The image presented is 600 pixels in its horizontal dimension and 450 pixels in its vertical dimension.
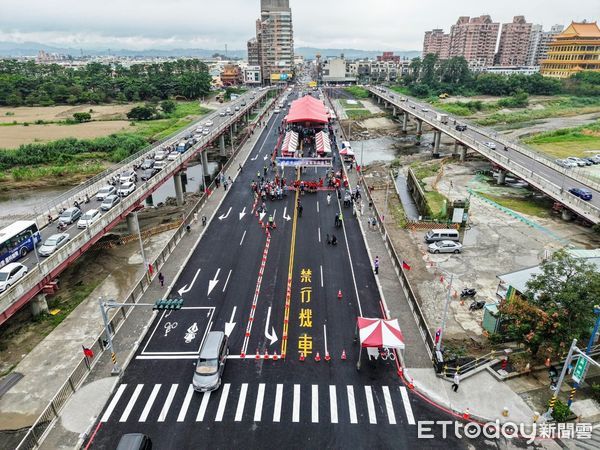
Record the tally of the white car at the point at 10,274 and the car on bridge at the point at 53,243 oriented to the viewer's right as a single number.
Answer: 0

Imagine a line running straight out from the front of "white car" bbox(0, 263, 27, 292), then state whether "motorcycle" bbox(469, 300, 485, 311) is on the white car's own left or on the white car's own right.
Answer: on the white car's own left

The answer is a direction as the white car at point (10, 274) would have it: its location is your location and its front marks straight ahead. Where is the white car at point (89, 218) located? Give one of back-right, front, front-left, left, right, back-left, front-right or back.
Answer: back

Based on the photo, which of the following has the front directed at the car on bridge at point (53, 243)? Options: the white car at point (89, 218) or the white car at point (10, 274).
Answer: the white car at point (89, 218)

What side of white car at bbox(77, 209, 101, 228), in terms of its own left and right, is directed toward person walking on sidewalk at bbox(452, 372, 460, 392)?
left

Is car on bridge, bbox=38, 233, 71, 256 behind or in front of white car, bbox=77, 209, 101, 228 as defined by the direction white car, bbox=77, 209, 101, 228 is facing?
in front

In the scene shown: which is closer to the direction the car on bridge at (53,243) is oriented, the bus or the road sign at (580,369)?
the bus

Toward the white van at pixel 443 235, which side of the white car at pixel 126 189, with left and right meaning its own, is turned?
left

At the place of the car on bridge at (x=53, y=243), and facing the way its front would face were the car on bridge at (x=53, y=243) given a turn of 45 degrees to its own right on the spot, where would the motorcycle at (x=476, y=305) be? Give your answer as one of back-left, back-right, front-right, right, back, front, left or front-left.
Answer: back-left

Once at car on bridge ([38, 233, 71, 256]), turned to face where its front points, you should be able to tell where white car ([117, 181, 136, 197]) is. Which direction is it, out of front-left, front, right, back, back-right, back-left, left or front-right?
back
